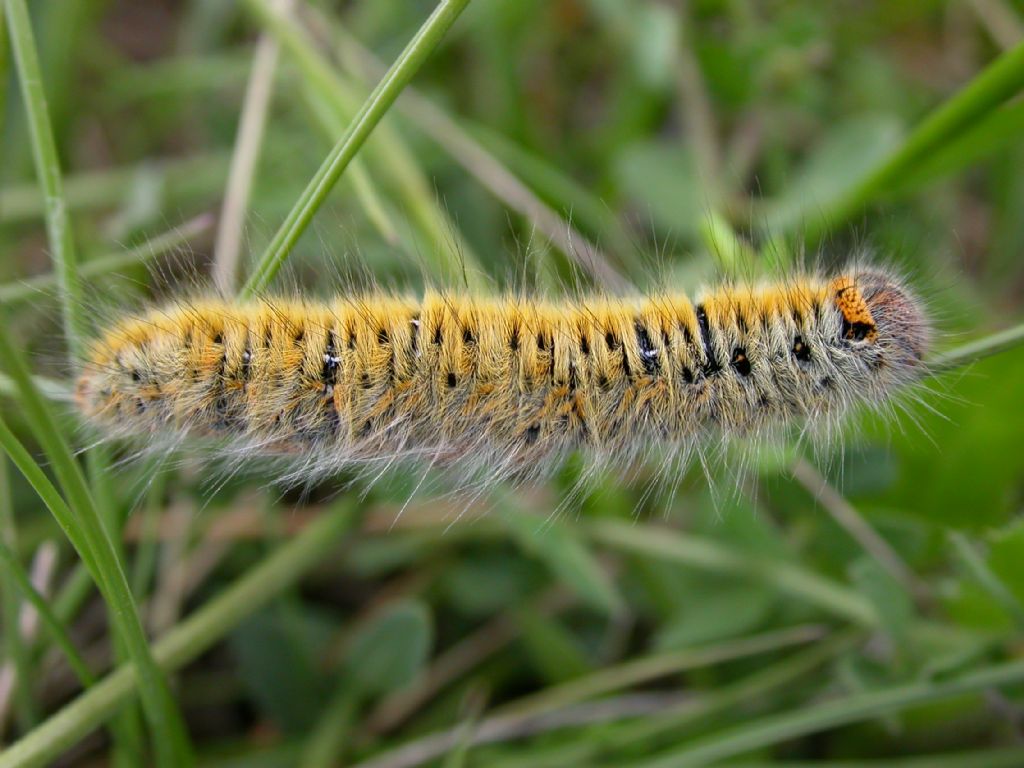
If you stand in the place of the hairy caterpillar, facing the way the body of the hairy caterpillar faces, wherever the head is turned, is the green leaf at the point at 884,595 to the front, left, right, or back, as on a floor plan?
front

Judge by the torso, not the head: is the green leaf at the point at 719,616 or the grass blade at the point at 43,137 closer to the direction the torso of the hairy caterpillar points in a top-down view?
the green leaf

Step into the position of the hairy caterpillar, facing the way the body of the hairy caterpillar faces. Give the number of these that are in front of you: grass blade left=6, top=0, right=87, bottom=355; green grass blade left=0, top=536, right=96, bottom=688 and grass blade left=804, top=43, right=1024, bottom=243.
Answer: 1

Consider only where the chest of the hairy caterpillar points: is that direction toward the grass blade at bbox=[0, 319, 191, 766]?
no

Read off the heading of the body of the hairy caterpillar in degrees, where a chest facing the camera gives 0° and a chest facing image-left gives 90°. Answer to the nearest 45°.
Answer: approximately 270°

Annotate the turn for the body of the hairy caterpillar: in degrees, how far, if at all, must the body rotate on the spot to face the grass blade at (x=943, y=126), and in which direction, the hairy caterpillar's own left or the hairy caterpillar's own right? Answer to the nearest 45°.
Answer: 0° — it already faces it

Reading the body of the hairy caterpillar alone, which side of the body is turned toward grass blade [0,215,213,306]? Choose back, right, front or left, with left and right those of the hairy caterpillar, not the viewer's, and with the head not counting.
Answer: back

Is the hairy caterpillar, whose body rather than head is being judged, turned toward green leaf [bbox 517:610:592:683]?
no

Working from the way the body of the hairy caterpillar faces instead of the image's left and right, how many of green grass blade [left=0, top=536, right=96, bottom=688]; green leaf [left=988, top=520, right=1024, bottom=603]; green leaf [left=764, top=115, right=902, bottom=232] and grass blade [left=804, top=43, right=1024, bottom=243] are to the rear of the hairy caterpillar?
1
